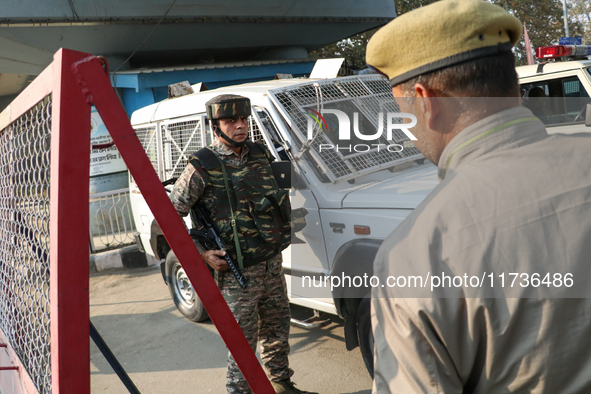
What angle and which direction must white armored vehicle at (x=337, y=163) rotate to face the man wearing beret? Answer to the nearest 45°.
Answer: approximately 45° to its right

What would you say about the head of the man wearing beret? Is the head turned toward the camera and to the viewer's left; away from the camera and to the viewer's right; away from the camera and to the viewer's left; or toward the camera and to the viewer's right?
away from the camera and to the viewer's left

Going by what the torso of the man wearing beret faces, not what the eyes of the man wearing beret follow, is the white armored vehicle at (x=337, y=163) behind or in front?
in front

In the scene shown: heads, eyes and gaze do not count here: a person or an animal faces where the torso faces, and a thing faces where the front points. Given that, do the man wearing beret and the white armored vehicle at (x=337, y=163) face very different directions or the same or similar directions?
very different directions

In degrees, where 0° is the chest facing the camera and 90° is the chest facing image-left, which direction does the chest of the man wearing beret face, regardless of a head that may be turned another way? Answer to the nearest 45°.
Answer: approximately 135°

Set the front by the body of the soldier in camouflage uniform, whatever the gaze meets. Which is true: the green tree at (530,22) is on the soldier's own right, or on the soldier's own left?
on the soldier's own left

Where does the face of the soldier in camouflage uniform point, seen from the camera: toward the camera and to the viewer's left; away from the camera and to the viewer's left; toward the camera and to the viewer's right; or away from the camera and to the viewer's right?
toward the camera and to the viewer's right

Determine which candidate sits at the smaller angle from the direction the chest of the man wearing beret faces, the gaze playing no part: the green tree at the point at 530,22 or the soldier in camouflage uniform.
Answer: the soldier in camouflage uniform

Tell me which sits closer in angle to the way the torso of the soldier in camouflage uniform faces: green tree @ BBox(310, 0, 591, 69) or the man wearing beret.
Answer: the man wearing beret

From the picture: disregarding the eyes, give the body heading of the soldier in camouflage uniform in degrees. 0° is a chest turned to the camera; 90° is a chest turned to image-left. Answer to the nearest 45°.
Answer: approximately 315°

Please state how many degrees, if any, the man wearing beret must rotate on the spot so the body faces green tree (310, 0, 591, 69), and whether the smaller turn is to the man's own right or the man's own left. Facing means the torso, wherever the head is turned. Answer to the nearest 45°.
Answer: approximately 45° to the man's own right

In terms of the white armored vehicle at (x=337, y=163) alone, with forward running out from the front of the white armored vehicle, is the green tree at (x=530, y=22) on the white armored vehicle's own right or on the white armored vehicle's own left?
on the white armored vehicle's own left

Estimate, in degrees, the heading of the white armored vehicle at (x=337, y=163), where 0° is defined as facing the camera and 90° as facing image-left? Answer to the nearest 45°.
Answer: approximately 315°

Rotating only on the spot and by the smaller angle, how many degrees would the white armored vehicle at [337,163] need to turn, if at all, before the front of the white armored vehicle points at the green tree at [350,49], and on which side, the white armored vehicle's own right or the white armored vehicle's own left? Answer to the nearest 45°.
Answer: approximately 135° to the white armored vehicle's own left
